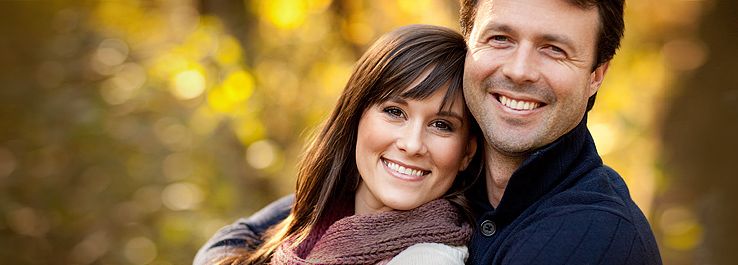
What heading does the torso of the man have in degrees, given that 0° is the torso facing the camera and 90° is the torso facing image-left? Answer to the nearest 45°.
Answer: approximately 45°

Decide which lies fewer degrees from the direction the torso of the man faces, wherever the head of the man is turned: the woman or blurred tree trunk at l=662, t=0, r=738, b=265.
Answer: the woman

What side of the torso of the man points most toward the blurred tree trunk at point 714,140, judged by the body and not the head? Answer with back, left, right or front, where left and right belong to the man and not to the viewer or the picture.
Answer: back
